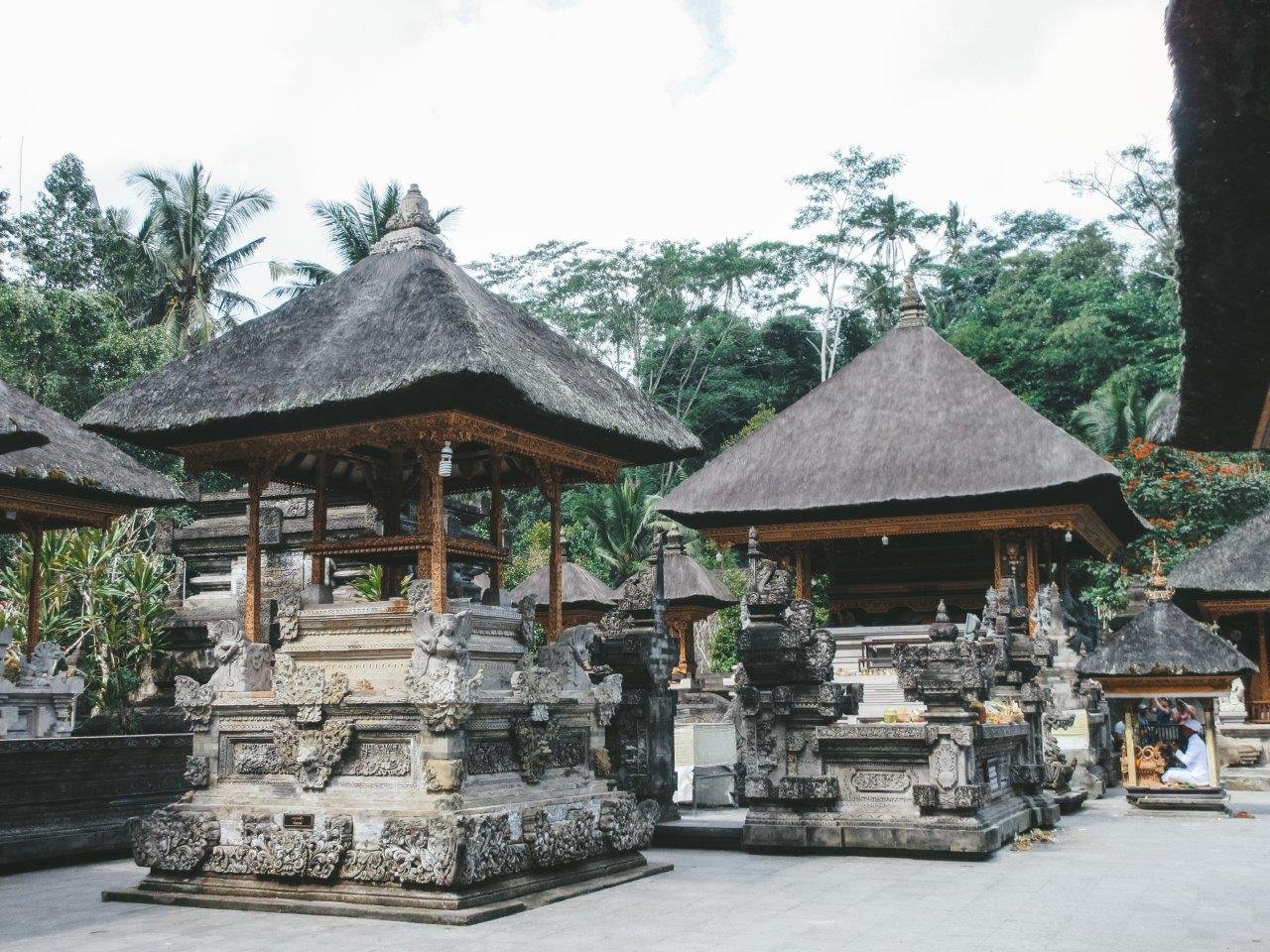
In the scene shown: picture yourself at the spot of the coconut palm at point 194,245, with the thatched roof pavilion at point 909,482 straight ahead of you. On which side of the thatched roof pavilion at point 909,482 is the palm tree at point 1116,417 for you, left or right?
left

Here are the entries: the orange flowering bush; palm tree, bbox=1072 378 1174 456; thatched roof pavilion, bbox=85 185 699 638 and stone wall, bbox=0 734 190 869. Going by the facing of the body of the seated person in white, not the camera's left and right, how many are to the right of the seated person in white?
2

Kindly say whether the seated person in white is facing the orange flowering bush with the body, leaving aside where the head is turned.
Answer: no

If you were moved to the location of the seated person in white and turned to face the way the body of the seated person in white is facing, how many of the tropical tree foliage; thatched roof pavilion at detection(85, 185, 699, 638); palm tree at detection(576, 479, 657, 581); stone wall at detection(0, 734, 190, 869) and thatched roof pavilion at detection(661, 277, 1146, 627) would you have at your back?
0

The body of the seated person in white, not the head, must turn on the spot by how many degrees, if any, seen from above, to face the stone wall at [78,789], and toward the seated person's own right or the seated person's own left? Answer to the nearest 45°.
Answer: approximately 45° to the seated person's own left

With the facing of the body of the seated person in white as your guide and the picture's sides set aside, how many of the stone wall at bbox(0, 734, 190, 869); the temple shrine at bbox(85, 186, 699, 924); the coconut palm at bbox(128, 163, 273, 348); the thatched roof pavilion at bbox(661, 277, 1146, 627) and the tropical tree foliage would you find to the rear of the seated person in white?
0

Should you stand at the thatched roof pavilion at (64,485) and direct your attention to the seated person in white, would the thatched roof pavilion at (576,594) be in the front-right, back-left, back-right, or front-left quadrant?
front-left

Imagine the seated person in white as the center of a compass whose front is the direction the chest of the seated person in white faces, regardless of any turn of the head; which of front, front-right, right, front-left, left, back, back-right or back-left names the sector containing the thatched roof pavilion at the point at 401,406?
front-left

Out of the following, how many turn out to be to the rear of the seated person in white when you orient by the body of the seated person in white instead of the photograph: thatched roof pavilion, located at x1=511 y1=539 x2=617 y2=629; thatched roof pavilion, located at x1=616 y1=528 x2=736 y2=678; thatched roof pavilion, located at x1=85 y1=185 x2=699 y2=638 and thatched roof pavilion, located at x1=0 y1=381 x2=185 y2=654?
0

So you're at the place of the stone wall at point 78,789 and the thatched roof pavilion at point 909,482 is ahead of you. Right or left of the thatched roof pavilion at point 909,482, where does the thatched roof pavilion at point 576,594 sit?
left

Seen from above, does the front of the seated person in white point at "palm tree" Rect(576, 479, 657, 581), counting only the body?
no

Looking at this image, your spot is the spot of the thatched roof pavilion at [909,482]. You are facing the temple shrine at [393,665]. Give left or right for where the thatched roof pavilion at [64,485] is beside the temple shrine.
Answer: right

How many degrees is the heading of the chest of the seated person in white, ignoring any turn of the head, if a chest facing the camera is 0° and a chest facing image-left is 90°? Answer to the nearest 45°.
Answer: approximately 90°

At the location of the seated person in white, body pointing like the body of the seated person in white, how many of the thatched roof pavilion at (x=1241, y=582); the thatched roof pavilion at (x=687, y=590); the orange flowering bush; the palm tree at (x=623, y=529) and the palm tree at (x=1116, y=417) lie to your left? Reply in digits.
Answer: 0

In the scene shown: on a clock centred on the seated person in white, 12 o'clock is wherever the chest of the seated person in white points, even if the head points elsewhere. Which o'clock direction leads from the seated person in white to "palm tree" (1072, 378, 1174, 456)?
The palm tree is roughly at 3 o'clock from the seated person in white.

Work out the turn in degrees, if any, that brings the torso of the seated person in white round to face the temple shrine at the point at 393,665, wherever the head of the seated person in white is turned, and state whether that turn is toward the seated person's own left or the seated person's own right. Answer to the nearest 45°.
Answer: approximately 45° to the seated person's own left

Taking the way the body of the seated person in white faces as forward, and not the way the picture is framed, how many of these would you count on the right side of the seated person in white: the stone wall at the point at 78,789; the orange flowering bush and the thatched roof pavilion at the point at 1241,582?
2

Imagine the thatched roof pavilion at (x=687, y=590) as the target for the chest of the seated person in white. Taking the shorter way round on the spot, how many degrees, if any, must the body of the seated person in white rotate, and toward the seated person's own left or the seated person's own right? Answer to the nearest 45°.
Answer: approximately 45° to the seated person's own right

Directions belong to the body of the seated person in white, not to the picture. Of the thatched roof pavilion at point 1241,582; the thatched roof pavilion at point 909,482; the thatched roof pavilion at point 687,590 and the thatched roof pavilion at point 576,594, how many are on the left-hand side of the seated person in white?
0

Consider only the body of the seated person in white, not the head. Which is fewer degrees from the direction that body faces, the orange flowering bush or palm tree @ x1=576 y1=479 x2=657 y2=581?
the palm tree

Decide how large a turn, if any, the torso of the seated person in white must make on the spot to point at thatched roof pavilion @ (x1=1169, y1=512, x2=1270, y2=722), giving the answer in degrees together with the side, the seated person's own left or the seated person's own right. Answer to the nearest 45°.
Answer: approximately 90° to the seated person's own right
